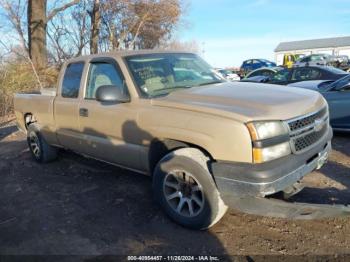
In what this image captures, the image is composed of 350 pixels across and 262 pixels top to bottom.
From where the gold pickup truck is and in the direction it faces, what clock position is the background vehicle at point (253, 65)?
The background vehicle is roughly at 8 o'clock from the gold pickup truck.

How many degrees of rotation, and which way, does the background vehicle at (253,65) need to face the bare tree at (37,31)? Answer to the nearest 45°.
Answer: approximately 135° to its right

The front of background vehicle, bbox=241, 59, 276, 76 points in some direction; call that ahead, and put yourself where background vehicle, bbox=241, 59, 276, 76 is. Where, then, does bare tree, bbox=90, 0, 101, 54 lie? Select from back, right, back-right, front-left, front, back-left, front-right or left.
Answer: back-right

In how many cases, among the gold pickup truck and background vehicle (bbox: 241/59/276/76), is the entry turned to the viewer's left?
0

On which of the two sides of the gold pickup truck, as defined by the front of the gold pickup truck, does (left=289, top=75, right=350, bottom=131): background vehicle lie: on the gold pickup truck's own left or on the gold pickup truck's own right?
on the gold pickup truck's own left

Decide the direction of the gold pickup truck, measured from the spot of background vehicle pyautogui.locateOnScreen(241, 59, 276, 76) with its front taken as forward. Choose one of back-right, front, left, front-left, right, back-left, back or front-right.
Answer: right

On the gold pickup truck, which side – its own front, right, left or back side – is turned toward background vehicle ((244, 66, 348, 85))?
left
